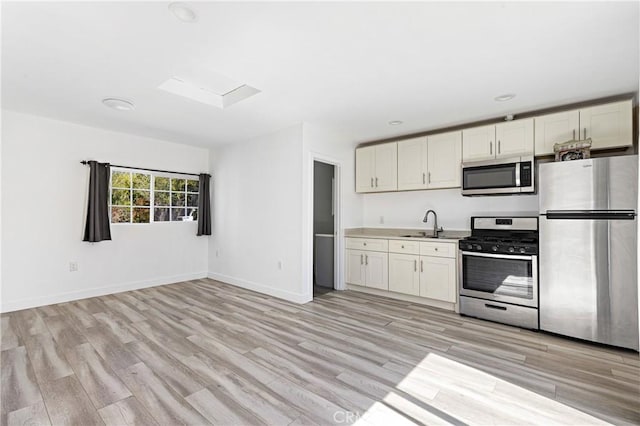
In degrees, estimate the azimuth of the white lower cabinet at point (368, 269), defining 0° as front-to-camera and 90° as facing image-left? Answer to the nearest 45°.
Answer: approximately 45°

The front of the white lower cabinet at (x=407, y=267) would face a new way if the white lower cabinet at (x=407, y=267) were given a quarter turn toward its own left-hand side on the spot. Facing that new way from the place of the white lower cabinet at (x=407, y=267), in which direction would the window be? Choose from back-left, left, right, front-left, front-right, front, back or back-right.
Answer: back-right

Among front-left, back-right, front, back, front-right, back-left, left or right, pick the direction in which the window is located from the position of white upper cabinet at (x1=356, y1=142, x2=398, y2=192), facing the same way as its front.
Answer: front-right

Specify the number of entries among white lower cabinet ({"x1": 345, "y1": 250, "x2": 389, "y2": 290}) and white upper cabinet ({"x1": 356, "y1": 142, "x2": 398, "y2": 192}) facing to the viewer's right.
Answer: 0

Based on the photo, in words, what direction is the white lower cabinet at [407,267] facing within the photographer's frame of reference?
facing the viewer and to the left of the viewer

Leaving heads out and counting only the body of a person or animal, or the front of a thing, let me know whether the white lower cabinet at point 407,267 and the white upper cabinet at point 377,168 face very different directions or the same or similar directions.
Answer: same or similar directions

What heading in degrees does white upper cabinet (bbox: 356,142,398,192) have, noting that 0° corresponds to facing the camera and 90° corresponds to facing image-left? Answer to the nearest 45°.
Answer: approximately 45°

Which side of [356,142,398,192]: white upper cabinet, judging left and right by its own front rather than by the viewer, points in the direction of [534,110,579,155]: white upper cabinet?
left

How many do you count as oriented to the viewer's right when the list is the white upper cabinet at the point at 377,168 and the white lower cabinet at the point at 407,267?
0

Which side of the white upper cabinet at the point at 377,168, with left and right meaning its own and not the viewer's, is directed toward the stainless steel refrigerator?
left
